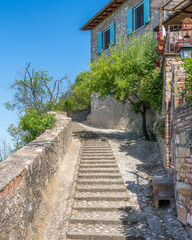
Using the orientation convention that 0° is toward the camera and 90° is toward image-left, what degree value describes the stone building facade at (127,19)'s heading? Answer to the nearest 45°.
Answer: approximately 45°

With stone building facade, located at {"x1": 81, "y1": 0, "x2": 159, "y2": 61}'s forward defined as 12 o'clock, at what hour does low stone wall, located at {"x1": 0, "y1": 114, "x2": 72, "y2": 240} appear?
The low stone wall is roughly at 11 o'clock from the stone building facade.

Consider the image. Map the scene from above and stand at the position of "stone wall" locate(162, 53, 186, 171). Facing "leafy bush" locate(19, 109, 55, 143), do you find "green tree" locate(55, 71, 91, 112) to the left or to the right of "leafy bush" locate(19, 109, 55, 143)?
right

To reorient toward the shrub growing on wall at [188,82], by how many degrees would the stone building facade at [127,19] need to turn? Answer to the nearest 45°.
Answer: approximately 45° to its left

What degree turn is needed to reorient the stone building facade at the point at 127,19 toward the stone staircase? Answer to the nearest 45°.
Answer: approximately 45° to its left

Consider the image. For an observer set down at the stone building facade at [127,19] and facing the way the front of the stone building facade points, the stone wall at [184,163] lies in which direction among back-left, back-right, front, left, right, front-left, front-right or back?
front-left
